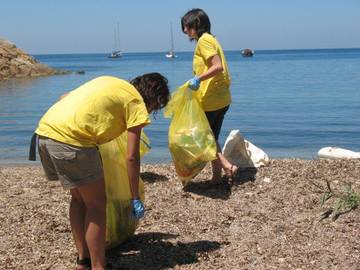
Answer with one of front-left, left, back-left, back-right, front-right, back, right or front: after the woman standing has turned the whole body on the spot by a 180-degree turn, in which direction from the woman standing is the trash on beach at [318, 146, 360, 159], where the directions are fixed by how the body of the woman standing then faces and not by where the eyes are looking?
front-left

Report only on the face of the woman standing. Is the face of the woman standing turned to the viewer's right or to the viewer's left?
to the viewer's left

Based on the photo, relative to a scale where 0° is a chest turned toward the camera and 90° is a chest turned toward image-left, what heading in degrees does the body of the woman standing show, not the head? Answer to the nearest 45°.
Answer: approximately 90°

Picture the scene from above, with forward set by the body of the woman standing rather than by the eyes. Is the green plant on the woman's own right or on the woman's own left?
on the woman's own left
